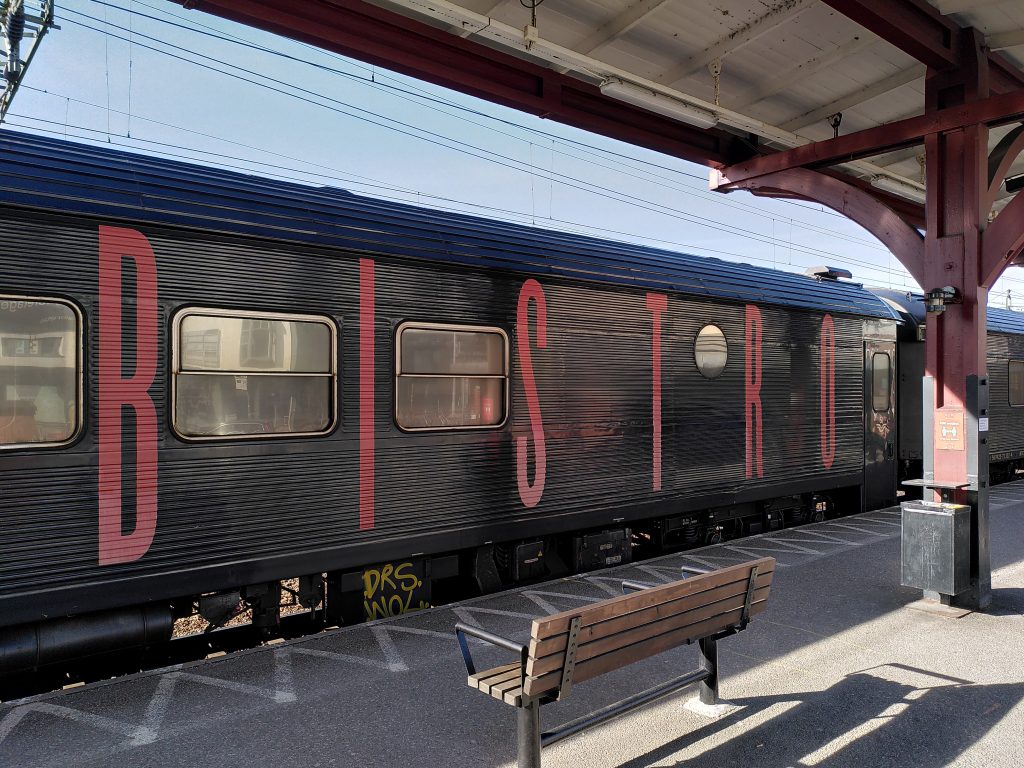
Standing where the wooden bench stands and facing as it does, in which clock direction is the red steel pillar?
The red steel pillar is roughly at 3 o'clock from the wooden bench.

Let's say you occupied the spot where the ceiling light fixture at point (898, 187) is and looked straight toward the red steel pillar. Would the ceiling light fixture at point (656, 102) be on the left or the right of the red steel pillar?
right

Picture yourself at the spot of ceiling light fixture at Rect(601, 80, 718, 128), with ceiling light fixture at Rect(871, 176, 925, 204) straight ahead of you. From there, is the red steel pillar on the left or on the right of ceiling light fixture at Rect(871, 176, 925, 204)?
right

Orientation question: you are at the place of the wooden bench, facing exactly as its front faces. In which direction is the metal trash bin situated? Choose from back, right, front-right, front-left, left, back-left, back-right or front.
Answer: right

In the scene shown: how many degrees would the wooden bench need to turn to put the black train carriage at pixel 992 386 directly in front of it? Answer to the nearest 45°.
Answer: approximately 90° to its right

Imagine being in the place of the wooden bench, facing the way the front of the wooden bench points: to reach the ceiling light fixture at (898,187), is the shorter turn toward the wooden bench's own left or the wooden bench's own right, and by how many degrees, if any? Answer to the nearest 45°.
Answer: approximately 90° to the wooden bench's own right
